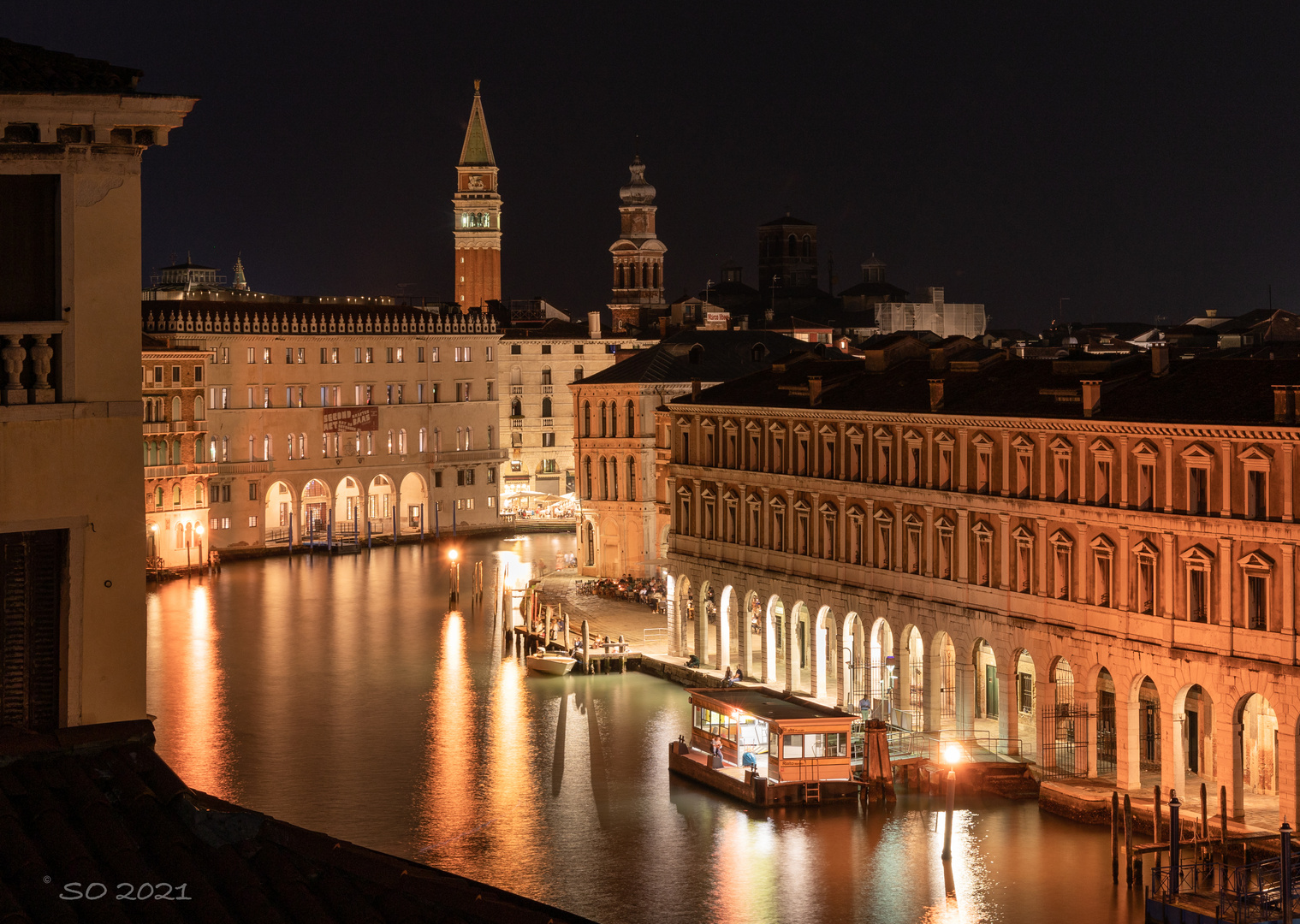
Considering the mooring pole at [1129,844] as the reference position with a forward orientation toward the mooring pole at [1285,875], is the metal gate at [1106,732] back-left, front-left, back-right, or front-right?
back-left

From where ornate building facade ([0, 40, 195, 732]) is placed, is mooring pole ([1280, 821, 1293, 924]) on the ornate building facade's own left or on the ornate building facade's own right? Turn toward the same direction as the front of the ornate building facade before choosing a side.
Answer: on the ornate building facade's own left

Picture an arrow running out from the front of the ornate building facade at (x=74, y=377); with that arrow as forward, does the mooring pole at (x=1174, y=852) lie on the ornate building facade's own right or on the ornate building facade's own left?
on the ornate building facade's own left
